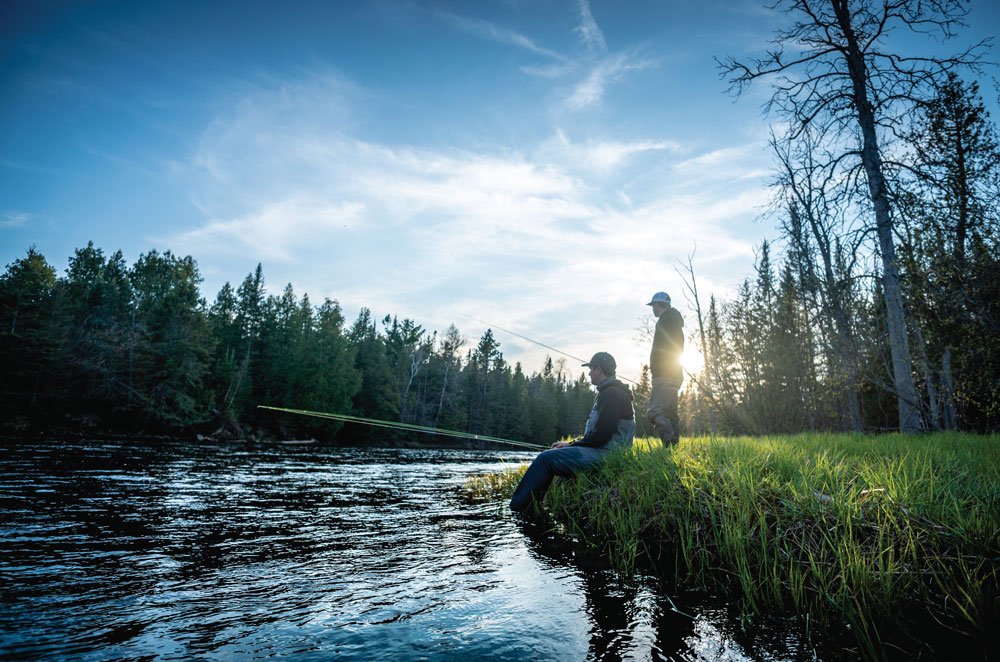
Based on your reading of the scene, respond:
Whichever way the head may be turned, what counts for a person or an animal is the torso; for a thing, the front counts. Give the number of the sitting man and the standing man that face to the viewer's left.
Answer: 2

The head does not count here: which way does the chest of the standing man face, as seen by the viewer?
to the viewer's left

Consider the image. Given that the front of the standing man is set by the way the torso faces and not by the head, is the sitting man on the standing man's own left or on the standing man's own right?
on the standing man's own left

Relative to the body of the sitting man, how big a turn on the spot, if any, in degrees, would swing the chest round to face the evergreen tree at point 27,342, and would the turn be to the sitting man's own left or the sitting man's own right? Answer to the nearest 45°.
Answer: approximately 45° to the sitting man's own right

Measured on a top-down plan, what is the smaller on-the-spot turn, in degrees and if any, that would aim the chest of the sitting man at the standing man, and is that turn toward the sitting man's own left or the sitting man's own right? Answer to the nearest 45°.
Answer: approximately 135° to the sitting man's own right

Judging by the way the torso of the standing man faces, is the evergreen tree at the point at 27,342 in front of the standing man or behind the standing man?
in front

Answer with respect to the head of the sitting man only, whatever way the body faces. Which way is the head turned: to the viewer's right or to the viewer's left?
to the viewer's left

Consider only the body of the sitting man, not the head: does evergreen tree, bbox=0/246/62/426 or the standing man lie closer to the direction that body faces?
the evergreen tree

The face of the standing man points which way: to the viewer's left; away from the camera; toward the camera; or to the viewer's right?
to the viewer's left

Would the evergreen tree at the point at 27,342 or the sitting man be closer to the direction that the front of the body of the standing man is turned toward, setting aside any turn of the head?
the evergreen tree

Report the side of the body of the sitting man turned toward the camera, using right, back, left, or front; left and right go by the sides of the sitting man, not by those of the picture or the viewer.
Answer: left
